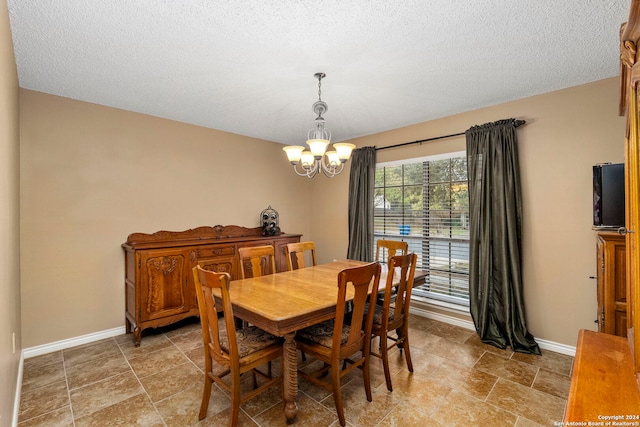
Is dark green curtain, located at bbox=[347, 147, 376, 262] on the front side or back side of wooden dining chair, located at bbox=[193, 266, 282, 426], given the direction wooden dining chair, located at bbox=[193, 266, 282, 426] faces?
on the front side

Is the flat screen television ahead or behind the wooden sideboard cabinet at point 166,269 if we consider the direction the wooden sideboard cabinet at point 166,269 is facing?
ahead

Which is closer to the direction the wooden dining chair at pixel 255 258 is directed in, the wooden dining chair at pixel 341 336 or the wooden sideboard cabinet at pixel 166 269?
the wooden dining chair

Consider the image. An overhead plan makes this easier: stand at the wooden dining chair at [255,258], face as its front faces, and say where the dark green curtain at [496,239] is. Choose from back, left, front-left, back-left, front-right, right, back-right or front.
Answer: front-left

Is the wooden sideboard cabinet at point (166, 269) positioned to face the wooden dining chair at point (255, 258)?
yes

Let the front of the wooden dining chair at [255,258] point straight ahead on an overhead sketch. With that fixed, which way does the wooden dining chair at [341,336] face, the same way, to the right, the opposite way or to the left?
the opposite way

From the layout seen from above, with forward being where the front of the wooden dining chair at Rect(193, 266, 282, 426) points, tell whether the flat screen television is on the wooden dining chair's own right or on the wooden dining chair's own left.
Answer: on the wooden dining chair's own right

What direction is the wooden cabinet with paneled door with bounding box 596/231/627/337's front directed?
to the viewer's left

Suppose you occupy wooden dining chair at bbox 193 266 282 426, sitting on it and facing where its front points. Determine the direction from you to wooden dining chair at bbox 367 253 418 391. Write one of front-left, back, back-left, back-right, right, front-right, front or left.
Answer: front-right

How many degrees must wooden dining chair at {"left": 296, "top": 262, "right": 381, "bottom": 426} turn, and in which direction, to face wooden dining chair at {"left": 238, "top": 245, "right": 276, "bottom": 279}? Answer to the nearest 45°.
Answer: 0° — it already faces it

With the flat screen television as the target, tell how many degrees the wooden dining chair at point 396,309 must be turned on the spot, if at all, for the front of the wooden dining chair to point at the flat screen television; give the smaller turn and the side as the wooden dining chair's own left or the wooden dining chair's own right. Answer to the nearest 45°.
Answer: approximately 135° to the wooden dining chair's own right

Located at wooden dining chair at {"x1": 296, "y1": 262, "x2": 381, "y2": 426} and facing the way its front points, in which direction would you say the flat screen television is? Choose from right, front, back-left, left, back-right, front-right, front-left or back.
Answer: back-right

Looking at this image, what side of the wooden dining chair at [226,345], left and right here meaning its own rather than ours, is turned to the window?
front
